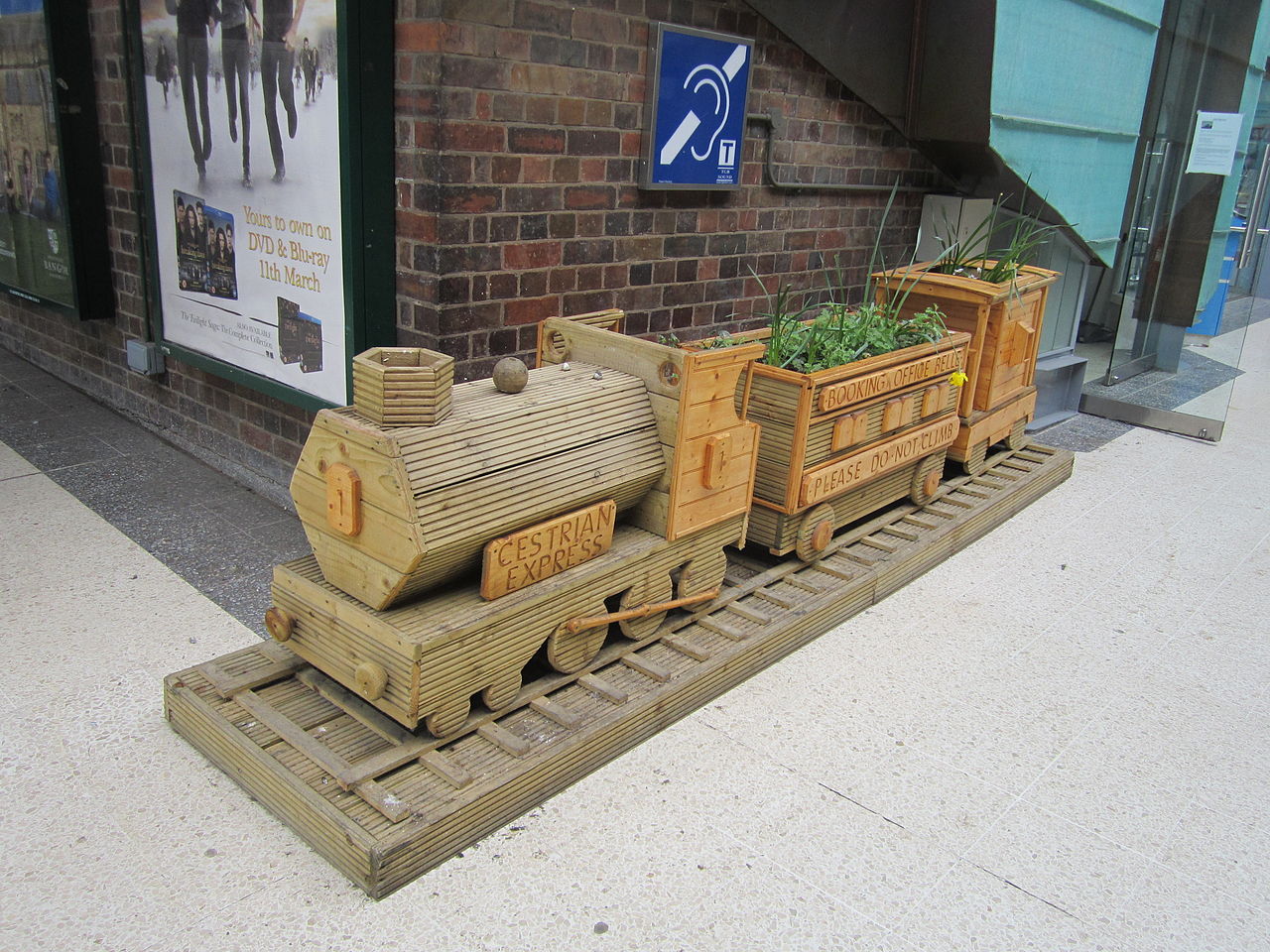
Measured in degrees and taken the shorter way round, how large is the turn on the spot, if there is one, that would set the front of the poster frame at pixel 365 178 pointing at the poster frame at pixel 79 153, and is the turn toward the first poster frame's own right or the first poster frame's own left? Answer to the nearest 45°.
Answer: approximately 90° to the first poster frame's own right

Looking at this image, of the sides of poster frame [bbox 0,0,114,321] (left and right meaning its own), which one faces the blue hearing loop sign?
left

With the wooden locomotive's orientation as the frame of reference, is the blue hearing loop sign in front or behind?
behind

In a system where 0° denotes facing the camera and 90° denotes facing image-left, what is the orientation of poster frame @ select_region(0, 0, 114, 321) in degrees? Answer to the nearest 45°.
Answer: approximately 45°

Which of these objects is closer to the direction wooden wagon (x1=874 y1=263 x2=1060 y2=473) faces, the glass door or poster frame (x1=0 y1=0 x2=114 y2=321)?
the poster frame

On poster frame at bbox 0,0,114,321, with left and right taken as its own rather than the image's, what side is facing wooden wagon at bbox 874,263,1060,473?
left

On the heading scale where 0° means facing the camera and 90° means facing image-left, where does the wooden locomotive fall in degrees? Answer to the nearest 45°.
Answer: approximately 45°

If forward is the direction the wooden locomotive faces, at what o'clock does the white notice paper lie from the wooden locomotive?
The white notice paper is roughly at 6 o'clock from the wooden locomotive.

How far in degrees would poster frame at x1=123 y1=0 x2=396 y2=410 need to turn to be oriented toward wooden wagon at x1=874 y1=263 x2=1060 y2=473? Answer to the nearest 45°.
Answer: approximately 135° to its left

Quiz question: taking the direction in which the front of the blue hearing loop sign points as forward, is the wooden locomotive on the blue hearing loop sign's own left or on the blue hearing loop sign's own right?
on the blue hearing loop sign's own right

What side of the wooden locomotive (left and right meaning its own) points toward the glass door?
back

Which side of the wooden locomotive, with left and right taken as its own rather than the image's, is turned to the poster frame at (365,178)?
right

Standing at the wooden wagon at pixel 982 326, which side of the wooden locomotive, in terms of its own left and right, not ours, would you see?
back

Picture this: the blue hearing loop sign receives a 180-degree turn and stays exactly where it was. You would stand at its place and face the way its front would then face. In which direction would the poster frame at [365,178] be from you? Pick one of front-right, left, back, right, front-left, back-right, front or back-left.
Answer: left
